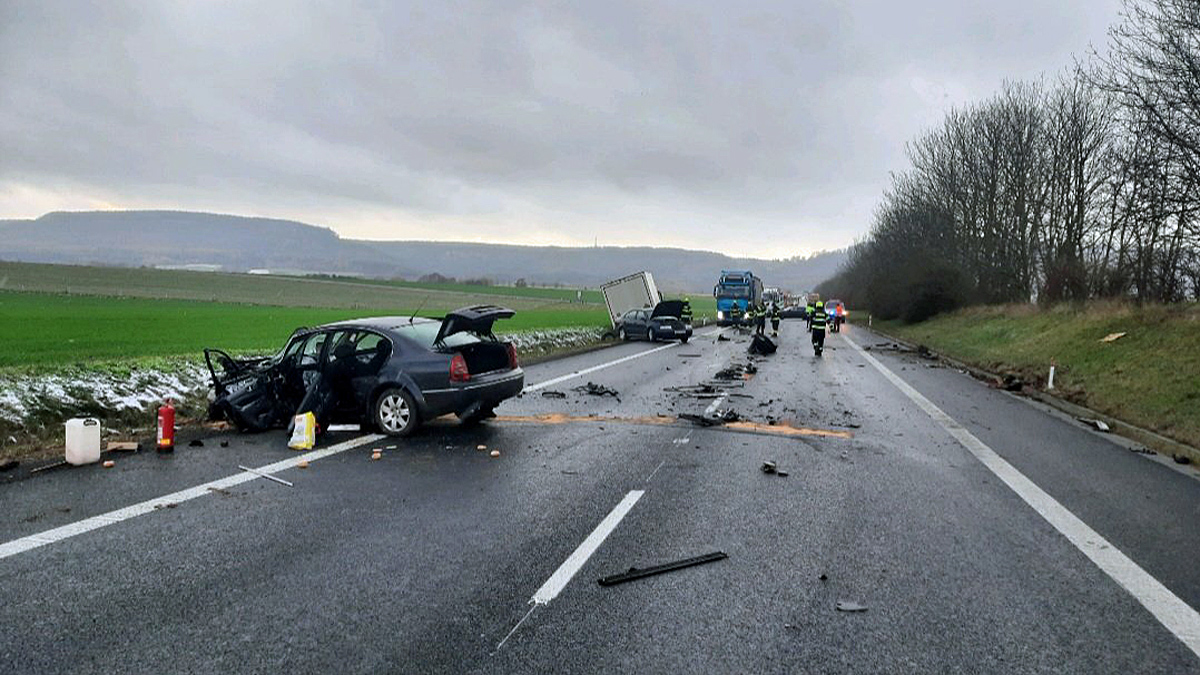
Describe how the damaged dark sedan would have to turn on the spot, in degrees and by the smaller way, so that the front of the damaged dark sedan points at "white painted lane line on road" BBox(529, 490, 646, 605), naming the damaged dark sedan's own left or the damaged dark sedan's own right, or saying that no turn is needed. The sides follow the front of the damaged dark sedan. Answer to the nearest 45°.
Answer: approximately 135° to the damaged dark sedan's own left

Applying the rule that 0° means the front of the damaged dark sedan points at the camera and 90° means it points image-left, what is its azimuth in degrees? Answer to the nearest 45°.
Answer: approximately 135°

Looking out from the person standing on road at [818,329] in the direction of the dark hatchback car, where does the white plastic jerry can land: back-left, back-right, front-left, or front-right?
back-left

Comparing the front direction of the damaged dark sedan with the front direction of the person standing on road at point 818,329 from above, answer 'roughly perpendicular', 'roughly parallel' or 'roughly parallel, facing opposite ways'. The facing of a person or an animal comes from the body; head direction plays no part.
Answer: roughly perpendicular

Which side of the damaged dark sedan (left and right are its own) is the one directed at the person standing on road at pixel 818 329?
right

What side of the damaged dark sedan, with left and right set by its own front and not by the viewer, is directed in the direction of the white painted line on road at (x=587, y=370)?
right

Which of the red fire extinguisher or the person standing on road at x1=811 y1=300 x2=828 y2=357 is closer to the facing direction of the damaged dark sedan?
the red fire extinguisher

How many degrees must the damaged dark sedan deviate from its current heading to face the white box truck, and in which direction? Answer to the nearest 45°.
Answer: approximately 90° to its right
